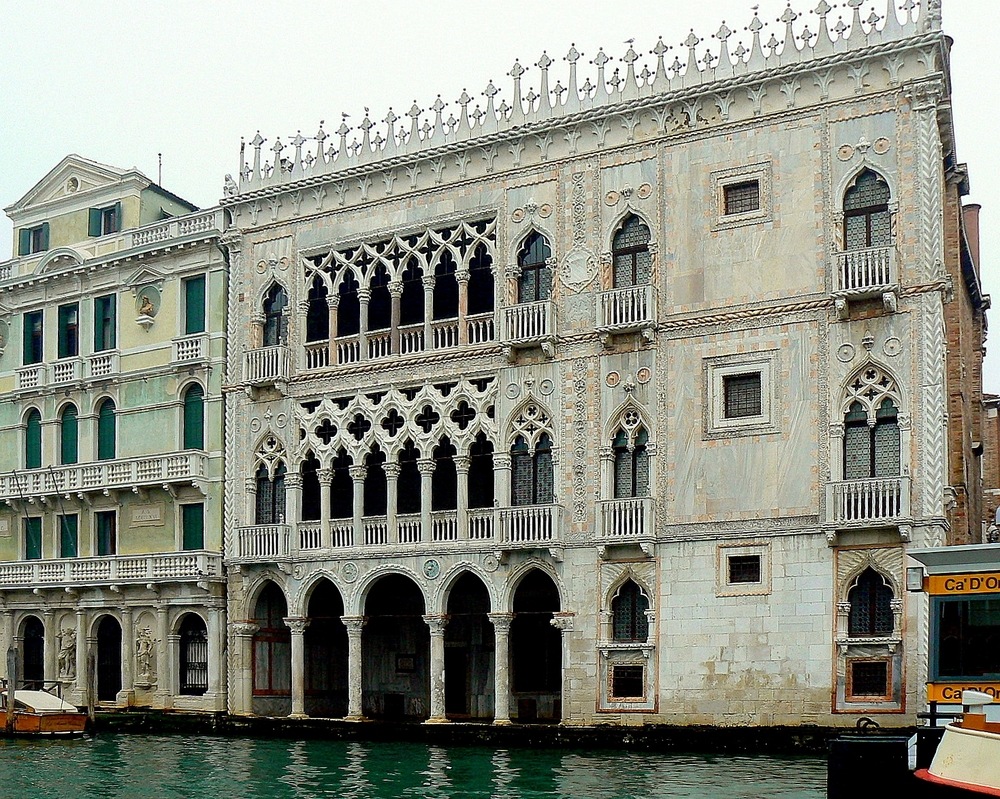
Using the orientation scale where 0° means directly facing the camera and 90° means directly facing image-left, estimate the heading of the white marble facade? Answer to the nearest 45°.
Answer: approximately 45°

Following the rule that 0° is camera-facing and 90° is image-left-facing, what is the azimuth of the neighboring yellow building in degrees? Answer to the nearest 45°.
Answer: approximately 45°

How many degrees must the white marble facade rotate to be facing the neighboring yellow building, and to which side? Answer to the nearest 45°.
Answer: approximately 90° to its right

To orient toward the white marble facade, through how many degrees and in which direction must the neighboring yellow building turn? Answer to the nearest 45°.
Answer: approximately 90° to its left
